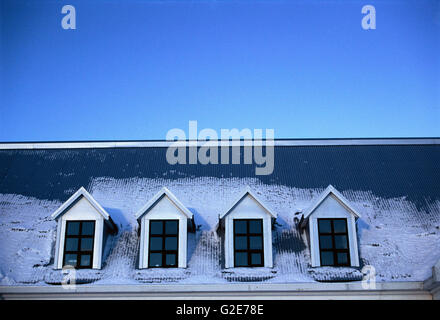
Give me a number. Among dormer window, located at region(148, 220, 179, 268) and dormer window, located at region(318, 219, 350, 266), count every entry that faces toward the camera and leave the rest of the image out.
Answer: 2

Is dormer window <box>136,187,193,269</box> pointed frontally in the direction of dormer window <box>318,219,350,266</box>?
no

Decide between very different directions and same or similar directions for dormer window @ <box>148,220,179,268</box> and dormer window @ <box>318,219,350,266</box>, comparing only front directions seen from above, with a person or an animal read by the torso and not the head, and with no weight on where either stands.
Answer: same or similar directions

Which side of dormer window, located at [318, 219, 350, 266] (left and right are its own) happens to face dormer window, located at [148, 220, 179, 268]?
right

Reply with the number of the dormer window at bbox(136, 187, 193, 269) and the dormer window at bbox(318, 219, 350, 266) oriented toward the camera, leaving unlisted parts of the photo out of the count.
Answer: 2

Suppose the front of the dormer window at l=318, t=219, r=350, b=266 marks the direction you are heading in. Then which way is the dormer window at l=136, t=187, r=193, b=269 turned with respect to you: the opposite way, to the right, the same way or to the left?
the same way

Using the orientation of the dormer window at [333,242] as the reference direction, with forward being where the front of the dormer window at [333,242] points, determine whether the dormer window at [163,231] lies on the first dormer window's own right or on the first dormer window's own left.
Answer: on the first dormer window's own right

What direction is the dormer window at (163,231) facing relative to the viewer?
toward the camera

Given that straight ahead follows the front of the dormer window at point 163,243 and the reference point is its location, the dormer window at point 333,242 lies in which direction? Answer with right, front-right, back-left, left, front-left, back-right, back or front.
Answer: left
